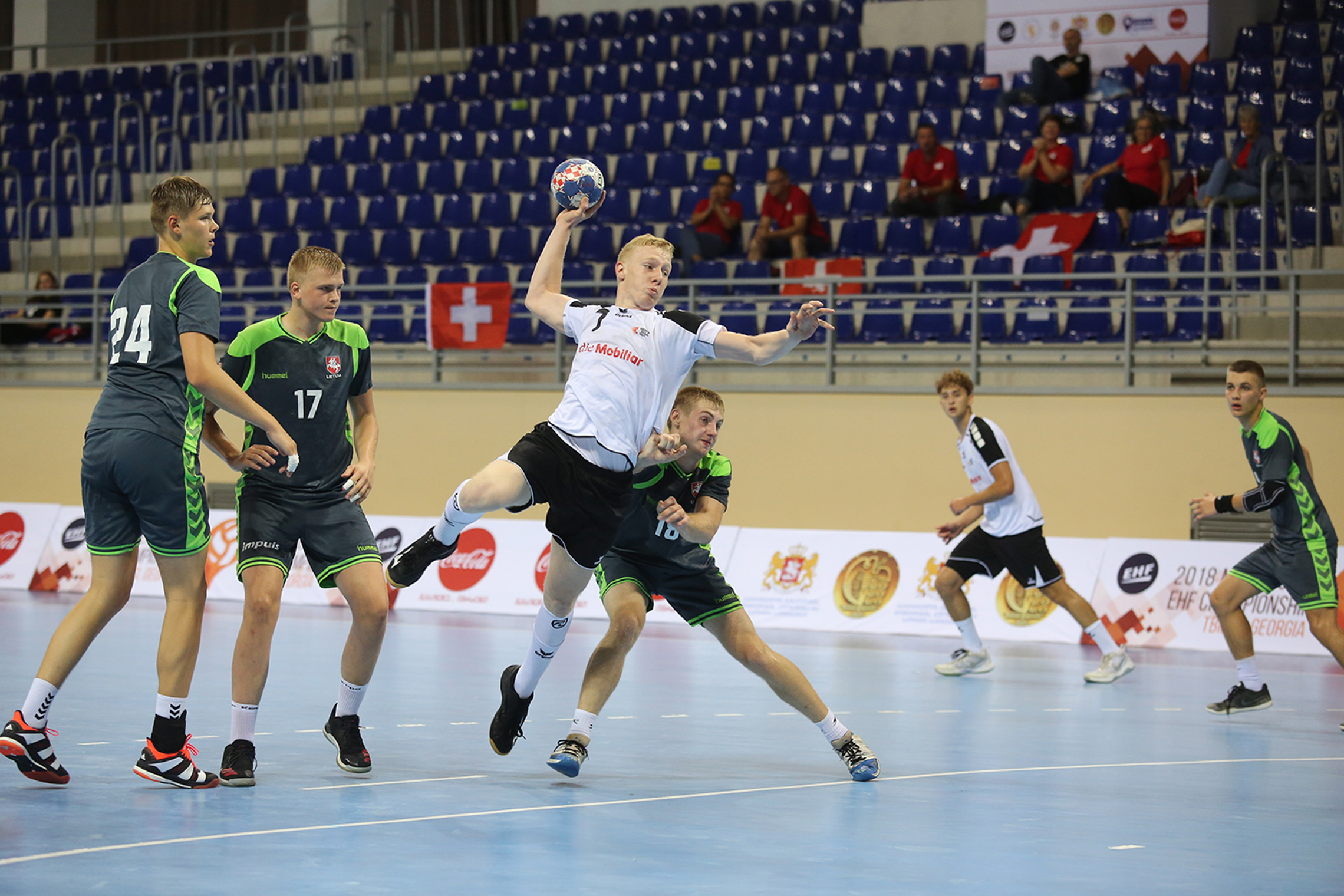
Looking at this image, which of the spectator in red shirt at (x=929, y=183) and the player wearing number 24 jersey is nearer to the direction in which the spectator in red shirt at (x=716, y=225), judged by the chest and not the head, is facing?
the player wearing number 24 jersey

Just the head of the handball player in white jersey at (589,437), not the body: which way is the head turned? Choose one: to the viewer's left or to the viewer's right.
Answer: to the viewer's right

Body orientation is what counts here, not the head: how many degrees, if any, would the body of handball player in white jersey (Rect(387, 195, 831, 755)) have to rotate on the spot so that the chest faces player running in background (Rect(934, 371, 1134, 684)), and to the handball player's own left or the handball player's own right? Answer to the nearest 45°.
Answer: approximately 135° to the handball player's own left

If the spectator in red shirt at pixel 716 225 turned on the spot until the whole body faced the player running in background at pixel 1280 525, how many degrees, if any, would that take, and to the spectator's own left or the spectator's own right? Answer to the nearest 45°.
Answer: approximately 45° to the spectator's own left

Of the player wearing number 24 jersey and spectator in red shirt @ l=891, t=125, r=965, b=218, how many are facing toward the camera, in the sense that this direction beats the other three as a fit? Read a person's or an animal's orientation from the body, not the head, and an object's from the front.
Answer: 1

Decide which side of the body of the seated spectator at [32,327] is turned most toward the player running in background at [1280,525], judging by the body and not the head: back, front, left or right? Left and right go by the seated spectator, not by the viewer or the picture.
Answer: left

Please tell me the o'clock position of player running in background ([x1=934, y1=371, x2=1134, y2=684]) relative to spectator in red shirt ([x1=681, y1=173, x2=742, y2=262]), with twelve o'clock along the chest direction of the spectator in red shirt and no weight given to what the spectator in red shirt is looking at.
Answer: The player running in background is roughly at 10 o'clock from the spectator in red shirt.

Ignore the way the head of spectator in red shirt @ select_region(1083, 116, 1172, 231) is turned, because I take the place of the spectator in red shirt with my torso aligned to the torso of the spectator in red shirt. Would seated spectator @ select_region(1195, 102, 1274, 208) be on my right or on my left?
on my left
